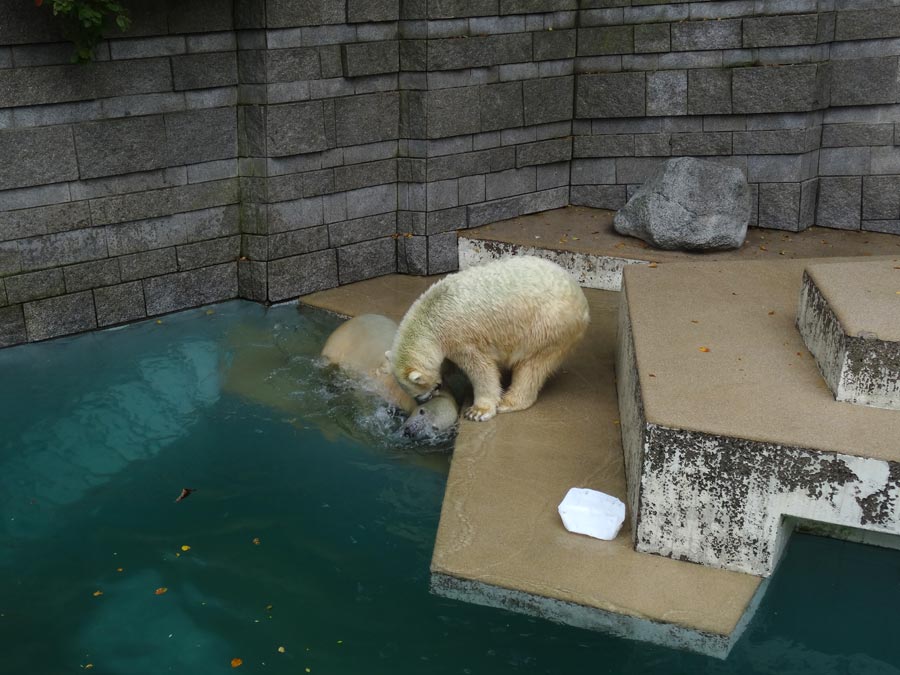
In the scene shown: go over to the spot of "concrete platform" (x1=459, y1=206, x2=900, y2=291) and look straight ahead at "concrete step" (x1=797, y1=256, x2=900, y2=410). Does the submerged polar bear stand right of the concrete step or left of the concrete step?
right

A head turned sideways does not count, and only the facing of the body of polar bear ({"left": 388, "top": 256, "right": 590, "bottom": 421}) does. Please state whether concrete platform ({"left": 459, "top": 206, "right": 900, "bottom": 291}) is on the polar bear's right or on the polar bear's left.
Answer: on the polar bear's right

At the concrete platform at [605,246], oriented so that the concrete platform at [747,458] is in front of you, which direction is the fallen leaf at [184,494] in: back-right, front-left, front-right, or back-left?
front-right

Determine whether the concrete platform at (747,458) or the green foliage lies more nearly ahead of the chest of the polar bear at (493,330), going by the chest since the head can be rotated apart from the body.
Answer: the green foliage

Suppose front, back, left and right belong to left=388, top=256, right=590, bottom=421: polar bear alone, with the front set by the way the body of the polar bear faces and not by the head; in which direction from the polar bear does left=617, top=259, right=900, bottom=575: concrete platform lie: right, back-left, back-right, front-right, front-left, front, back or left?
back-left

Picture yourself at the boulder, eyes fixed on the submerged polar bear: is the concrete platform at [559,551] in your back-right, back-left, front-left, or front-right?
front-left

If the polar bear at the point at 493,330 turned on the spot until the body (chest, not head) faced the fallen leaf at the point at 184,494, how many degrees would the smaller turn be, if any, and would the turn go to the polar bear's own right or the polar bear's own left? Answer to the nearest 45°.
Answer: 0° — it already faces it

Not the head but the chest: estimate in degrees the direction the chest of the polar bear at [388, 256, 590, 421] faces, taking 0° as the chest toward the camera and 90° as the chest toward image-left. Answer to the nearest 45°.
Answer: approximately 90°

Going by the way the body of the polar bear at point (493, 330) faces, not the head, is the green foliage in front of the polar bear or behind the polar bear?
in front

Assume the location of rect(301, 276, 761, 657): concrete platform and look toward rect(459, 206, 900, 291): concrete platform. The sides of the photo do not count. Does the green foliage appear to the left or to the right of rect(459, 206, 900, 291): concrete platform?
left

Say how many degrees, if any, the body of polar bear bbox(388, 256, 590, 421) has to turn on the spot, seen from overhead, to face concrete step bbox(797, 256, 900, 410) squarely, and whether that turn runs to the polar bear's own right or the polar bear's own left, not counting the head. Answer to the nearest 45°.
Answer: approximately 135° to the polar bear's own left
